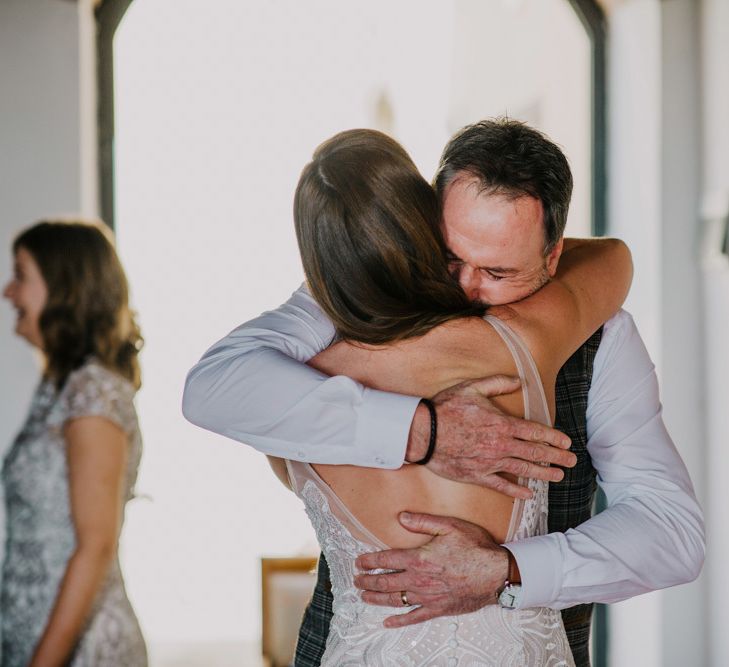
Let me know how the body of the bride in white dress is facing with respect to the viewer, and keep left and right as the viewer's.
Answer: facing away from the viewer

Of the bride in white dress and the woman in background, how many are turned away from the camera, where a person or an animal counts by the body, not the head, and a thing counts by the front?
1

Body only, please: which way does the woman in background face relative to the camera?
to the viewer's left

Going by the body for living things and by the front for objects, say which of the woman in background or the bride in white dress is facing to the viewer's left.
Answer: the woman in background

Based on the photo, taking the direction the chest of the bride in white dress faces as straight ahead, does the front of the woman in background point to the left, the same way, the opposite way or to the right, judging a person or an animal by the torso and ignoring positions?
to the left

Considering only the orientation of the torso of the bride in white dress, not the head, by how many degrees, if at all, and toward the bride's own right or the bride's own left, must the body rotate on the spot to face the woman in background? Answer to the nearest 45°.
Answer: approximately 45° to the bride's own left

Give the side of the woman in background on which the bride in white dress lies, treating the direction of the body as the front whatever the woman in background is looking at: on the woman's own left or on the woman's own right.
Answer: on the woman's own left

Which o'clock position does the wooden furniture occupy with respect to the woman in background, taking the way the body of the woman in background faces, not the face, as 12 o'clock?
The wooden furniture is roughly at 4 o'clock from the woman in background.
